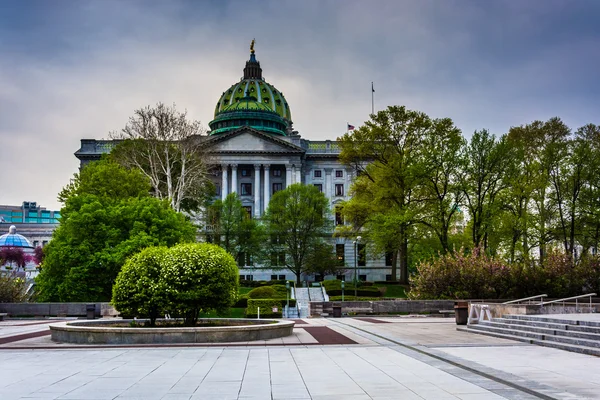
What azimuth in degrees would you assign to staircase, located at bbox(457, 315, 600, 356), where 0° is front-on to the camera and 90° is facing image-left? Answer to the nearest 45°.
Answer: approximately 45°

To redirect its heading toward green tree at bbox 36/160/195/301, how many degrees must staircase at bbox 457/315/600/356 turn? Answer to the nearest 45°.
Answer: approximately 90° to its right

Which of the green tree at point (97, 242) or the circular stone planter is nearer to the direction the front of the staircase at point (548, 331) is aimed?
the circular stone planter

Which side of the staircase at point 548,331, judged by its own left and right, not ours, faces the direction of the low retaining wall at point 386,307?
right

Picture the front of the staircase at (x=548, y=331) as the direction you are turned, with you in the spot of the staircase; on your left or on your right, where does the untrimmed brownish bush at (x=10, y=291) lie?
on your right

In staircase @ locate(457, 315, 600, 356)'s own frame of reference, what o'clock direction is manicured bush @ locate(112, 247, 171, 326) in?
The manicured bush is roughly at 1 o'clock from the staircase.

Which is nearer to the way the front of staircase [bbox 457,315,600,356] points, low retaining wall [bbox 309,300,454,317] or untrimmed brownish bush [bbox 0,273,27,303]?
the untrimmed brownish bush

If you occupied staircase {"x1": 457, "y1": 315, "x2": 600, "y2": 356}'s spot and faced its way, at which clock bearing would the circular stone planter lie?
The circular stone planter is roughly at 1 o'clock from the staircase.

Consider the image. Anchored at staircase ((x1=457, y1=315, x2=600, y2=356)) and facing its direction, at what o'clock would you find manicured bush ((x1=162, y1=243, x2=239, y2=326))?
The manicured bush is roughly at 1 o'clock from the staircase.

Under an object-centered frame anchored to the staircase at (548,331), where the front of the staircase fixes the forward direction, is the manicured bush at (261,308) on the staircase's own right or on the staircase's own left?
on the staircase's own right

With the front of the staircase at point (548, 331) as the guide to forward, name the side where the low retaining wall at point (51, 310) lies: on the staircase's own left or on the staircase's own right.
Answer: on the staircase's own right
